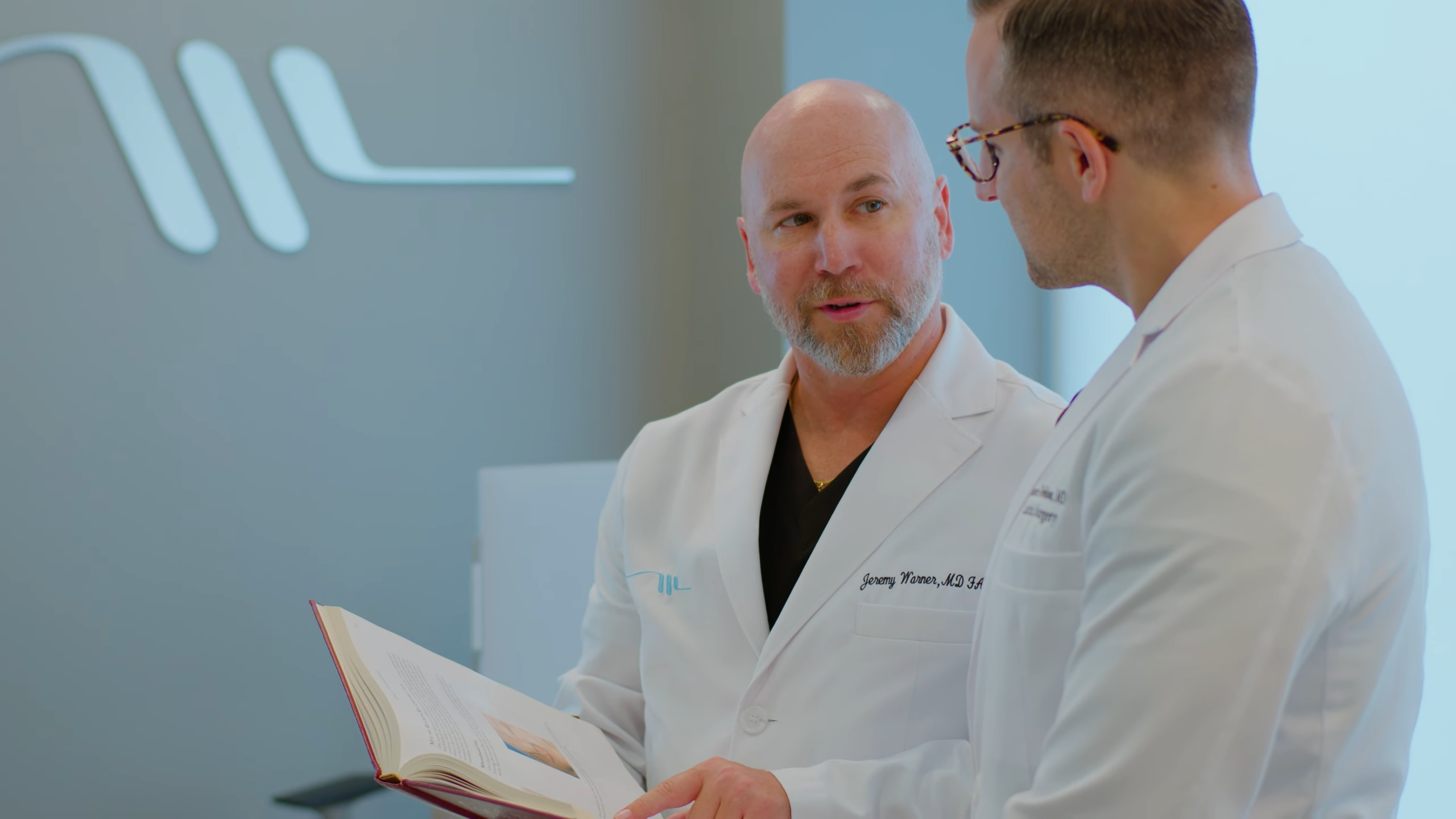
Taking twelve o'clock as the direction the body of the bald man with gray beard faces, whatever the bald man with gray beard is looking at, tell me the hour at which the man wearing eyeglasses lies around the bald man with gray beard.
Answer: The man wearing eyeglasses is roughly at 10 o'clock from the bald man with gray beard.

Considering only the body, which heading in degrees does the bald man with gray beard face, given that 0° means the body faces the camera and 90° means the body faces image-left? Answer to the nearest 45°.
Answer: approximately 45°

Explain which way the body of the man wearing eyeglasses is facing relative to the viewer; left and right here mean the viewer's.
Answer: facing to the left of the viewer
